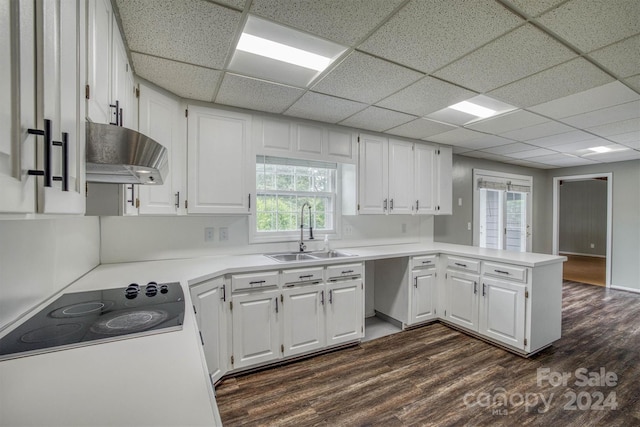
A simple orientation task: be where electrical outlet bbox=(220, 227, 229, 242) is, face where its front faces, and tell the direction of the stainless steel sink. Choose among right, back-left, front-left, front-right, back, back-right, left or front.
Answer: left

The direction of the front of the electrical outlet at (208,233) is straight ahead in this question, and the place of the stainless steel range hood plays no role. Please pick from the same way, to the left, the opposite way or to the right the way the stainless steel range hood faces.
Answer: to the left

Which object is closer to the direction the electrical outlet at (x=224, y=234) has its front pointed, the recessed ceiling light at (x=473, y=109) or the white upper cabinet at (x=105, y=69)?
the white upper cabinet

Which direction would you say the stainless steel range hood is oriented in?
to the viewer's right

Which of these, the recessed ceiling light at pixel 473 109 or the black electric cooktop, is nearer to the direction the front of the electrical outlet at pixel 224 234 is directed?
the black electric cooktop

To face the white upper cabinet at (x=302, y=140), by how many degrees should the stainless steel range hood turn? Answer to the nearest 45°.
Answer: approximately 45° to its left

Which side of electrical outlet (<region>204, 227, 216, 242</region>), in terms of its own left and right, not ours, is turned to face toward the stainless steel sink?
left

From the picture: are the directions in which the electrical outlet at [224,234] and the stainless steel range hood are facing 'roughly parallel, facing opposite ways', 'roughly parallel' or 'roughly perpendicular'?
roughly perpendicular
